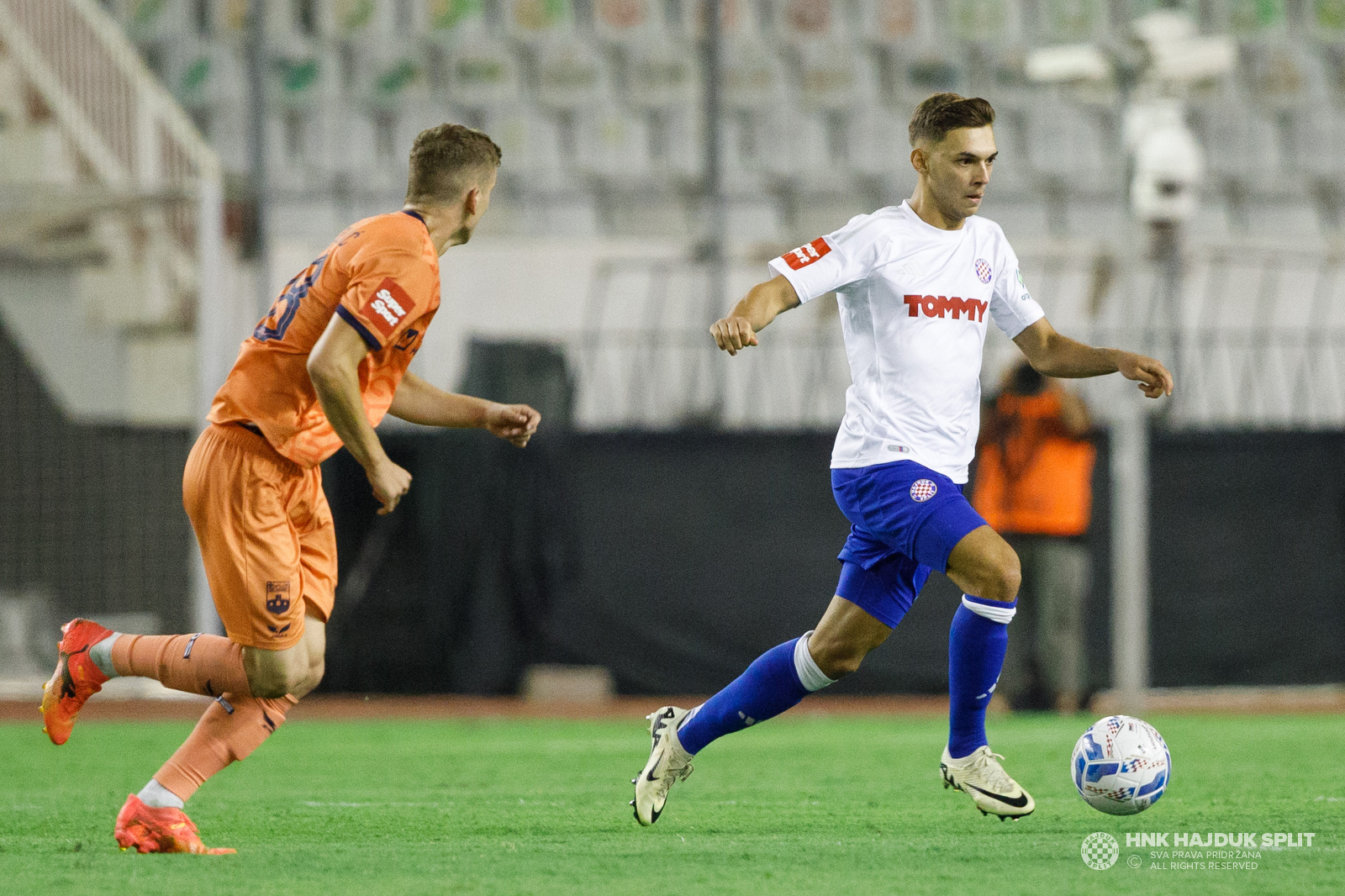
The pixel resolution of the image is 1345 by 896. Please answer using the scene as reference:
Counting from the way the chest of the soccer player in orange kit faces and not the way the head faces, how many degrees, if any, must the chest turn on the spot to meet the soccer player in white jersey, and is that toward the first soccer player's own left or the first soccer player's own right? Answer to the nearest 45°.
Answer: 0° — they already face them

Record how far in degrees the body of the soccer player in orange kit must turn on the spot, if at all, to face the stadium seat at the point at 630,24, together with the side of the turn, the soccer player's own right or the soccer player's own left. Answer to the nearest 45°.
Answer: approximately 90° to the soccer player's own left

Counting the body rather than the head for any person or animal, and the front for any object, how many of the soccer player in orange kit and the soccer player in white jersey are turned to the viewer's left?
0

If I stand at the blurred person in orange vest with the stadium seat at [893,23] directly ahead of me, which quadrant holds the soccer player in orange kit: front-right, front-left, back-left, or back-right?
back-left

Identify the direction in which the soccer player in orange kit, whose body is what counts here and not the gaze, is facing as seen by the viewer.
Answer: to the viewer's right

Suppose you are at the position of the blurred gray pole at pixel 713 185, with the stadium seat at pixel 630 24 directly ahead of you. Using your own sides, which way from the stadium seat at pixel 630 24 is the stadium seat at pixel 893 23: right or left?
right

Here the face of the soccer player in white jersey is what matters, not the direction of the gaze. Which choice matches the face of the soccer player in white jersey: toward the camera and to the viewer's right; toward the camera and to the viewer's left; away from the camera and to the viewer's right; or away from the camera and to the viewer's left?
toward the camera and to the viewer's right

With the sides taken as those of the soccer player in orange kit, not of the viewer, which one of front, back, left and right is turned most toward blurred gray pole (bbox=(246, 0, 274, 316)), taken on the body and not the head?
left

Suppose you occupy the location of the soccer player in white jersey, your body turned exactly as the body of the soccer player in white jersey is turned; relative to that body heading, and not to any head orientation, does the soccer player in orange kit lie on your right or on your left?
on your right

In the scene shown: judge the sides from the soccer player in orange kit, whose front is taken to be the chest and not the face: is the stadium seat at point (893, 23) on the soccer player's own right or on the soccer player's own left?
on the soccer player's own left

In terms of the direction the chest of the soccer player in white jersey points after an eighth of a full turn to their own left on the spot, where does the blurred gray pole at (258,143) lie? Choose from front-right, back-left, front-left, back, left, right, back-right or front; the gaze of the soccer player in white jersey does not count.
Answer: back-left

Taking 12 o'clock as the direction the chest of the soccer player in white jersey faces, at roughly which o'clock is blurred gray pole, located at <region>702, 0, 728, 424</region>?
The blurred gray pole is roughly at 7 o'clock from the soccer player in white jersey.
